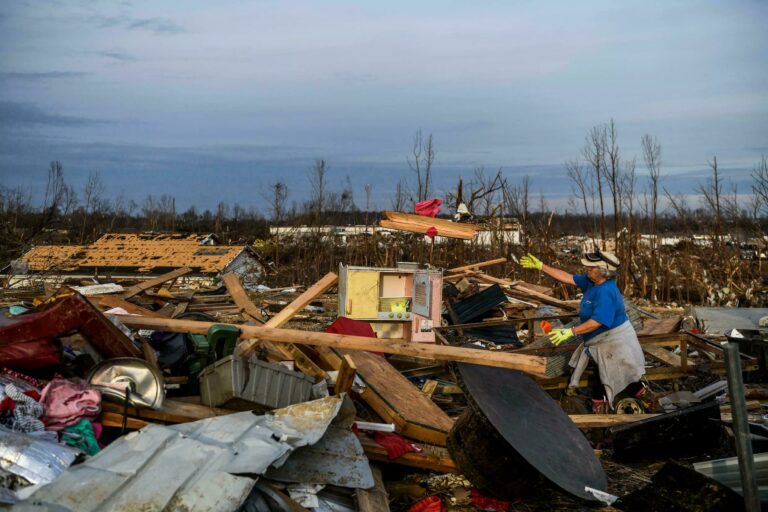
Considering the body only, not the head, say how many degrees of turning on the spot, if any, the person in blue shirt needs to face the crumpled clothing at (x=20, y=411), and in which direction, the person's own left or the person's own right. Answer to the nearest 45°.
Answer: approximately 45° to the person's own left

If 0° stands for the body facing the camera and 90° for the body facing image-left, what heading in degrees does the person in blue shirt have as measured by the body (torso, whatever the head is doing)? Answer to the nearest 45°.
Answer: approximately 90°

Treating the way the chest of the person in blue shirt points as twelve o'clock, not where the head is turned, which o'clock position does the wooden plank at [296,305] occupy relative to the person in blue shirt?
The wooden plank is roughly at 11 o'clock from the person in blue shirt.

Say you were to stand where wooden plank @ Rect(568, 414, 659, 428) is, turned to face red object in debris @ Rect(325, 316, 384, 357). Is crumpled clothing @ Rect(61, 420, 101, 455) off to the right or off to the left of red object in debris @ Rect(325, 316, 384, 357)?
left

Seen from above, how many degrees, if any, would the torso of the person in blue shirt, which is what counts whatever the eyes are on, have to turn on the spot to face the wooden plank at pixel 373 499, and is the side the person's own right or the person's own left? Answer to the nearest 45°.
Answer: approximately 45° to the person's own left

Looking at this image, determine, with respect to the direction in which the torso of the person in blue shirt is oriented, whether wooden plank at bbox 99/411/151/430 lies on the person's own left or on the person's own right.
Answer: on the person's own left

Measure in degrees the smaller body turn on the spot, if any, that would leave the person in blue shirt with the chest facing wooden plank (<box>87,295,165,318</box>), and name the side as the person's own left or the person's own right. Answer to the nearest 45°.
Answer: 0° — they already face it

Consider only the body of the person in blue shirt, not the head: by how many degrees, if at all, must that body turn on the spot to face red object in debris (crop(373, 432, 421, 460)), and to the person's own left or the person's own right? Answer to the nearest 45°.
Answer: approximately 45° to the person's own left

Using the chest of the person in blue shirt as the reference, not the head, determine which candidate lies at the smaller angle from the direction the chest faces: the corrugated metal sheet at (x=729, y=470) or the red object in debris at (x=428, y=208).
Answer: the red object in debris

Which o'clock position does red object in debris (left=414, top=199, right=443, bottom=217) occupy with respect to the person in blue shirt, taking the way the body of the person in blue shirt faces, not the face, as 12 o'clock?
The red object in debris is roughly at 2 o'clock from the person in blue shirt.

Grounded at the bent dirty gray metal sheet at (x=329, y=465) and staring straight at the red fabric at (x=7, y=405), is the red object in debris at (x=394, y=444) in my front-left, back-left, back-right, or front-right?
back-right
